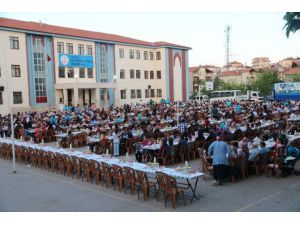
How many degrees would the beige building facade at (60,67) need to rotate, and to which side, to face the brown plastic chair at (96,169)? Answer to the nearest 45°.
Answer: approximately 45° to its right

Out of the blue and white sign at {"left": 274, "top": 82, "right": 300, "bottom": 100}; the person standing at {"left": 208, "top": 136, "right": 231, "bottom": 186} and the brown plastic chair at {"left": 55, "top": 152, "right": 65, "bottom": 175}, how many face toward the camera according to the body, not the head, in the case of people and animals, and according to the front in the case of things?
1

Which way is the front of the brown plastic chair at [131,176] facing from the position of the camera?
facing away from the viewer and to the right of the viewer

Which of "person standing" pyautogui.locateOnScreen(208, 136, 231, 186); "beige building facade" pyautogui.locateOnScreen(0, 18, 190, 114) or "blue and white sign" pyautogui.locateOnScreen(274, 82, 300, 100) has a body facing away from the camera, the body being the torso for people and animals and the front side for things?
the person standing

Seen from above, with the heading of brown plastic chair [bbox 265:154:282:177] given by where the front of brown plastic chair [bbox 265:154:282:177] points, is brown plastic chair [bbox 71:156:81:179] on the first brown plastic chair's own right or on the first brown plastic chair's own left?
on the first brown plastic chair's own left

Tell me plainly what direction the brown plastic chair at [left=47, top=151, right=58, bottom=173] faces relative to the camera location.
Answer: facing away from the viewer and to the right of the viewer

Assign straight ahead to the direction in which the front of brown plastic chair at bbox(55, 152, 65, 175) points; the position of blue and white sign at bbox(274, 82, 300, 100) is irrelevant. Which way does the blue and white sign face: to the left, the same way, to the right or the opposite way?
the opposite way

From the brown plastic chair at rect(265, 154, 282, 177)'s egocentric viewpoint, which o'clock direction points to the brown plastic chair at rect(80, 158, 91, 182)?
the brown plastic chair at rect(80, 158, 91, 182) is roughly at 10 o'clock from the brown plastic chair at rect(265, 154, 282, 177).

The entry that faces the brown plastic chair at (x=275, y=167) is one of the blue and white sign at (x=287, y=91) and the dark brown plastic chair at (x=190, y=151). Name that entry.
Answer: the blue and white sign

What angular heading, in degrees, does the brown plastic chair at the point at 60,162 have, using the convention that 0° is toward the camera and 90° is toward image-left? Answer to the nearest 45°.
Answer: approximately 225°

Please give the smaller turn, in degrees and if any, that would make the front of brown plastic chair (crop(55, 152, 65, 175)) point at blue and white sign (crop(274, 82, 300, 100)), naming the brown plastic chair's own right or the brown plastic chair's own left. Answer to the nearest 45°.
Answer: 0° — it already faces it

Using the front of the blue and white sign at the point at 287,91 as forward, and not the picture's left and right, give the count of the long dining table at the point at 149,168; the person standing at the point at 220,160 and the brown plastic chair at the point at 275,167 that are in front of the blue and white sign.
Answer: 3

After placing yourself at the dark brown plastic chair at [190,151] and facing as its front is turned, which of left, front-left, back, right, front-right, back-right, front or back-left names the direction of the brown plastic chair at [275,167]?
right
